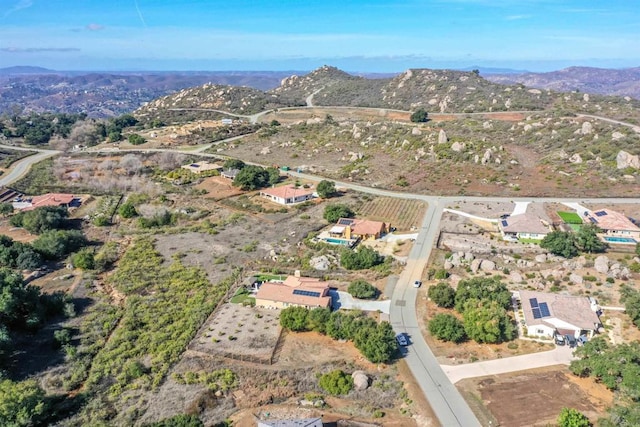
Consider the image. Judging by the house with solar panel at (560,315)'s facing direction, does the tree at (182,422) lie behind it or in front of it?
in front

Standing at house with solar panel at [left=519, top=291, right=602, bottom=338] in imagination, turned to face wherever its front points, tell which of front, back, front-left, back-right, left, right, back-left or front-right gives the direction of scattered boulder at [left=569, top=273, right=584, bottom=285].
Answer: back

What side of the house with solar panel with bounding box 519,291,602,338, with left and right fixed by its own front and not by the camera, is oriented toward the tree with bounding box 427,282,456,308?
right

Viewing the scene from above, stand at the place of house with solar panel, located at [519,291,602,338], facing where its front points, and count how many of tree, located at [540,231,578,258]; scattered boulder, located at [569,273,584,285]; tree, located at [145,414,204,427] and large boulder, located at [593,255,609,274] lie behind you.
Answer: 3

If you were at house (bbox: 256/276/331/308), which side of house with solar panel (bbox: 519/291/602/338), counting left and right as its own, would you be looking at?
right

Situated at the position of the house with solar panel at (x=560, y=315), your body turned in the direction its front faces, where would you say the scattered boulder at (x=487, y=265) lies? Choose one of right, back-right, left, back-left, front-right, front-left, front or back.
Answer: back-right

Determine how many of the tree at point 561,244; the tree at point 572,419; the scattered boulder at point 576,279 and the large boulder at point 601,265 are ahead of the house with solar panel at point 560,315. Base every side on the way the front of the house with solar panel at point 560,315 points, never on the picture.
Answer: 1

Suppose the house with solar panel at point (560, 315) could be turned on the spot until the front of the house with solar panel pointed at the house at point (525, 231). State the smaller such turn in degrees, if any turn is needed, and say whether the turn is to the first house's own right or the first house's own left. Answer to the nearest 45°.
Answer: approximately 180°

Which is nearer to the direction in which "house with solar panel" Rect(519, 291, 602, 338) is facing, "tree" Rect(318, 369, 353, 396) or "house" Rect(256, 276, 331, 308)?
the tree

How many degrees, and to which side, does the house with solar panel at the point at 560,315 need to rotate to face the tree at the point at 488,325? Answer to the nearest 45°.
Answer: approximately 45° to its right

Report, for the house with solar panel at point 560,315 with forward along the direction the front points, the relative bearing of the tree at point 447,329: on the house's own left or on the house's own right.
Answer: on the house's own right

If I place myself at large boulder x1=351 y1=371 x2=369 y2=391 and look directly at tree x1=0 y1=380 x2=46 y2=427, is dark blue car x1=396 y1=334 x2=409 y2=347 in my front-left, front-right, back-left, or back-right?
back-right

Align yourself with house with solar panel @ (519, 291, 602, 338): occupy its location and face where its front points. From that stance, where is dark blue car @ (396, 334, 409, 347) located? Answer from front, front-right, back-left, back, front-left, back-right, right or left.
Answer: front-right

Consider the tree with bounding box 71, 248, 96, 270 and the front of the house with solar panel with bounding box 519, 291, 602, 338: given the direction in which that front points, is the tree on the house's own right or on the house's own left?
on the house's own right

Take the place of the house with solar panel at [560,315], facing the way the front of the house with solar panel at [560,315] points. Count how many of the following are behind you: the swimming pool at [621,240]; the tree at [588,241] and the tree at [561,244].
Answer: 3

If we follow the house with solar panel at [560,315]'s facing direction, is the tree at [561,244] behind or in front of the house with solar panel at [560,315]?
behind

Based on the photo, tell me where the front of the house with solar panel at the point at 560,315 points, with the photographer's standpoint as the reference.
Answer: facing the viewer

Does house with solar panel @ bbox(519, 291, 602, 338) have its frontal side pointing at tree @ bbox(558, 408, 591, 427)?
yes

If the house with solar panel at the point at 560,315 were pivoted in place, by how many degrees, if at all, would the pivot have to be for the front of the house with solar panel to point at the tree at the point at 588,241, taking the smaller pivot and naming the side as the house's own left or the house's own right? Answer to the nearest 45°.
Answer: approximately 180°
